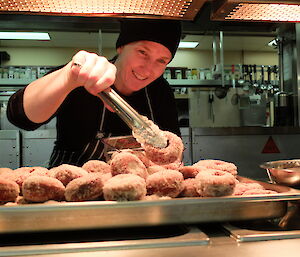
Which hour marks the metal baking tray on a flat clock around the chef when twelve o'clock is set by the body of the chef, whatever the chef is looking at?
The metal baking tray is roughly at 12 o'clock from the chef.

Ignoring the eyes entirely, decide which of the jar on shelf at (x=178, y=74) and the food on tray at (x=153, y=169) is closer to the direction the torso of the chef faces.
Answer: the food on tray

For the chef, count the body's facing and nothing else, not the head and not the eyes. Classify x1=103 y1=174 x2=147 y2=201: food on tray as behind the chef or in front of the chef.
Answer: in front

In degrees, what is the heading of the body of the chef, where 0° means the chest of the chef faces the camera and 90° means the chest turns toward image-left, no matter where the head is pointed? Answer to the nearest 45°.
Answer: approximately 0°

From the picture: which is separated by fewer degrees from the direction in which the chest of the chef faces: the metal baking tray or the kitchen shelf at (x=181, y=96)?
the metal baking tray

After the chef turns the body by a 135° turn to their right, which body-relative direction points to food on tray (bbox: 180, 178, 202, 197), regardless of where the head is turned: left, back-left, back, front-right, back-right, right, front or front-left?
back-left

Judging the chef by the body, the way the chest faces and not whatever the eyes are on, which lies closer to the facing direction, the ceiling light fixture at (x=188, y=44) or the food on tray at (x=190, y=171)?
the food on tray

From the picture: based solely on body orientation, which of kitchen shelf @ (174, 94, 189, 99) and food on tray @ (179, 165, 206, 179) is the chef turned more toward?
the food on tray

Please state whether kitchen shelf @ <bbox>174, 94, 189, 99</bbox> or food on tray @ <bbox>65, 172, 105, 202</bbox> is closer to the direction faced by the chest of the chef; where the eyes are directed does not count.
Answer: the food on tray

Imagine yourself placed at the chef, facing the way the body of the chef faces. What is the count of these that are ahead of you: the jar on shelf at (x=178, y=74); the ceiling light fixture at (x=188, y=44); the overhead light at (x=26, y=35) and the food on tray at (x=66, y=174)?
1

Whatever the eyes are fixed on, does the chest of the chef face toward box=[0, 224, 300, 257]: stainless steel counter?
yes
